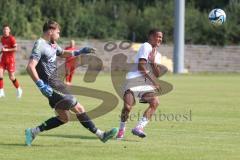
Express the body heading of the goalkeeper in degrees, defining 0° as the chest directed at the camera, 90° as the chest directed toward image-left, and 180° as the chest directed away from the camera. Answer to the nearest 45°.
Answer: approximately 270°

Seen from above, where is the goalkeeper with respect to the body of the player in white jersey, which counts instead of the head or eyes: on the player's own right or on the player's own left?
on the player's own right

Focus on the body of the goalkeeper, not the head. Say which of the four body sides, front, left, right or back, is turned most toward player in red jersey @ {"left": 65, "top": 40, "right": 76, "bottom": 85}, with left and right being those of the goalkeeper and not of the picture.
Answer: left
